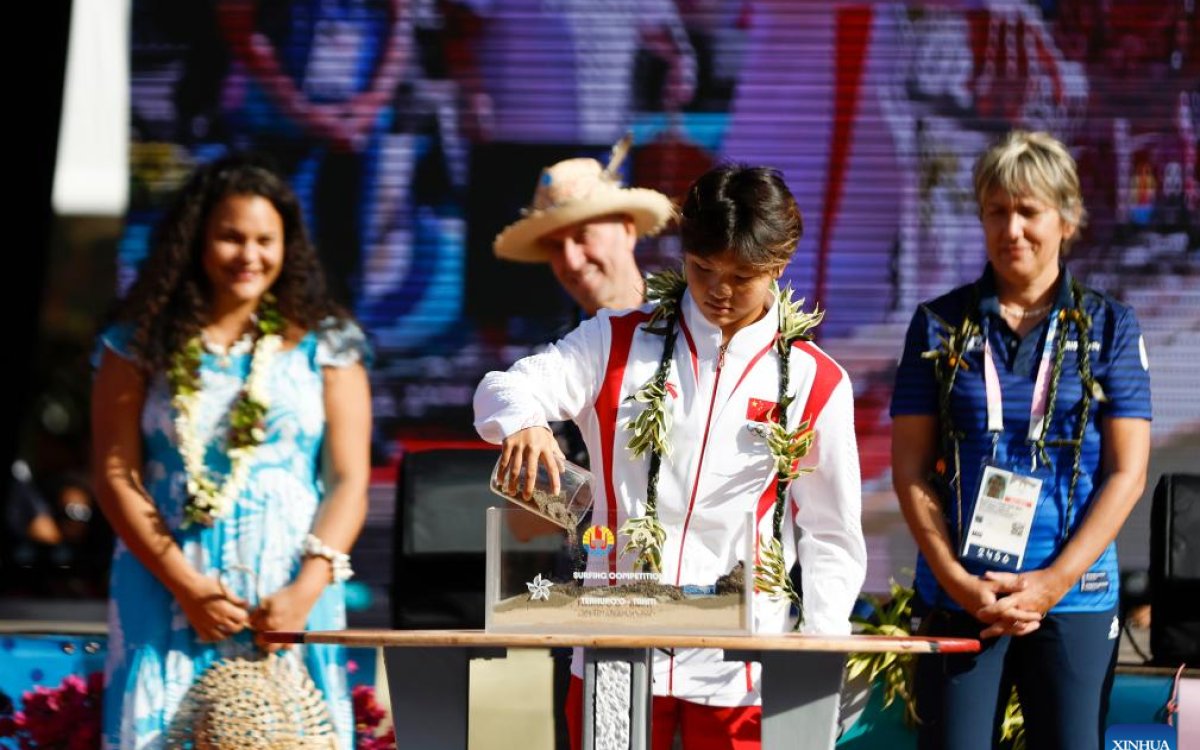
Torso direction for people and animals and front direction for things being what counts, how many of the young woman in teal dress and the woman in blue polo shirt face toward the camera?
2

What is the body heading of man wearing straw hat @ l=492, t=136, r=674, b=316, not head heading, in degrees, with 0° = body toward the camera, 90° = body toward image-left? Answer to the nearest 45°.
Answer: approximately 45°

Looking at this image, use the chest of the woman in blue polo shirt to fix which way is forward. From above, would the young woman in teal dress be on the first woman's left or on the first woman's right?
on the first woman's right

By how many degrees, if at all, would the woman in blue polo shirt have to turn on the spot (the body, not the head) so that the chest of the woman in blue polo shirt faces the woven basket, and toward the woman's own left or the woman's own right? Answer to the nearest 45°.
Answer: approximately 90° to the woman's own right

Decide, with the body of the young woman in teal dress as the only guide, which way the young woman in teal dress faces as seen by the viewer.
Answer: toward the camera

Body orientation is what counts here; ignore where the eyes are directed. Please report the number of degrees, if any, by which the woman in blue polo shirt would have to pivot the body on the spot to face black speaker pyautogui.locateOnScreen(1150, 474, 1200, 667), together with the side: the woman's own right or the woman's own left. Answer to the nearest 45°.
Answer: approximately 135° to the woman's own left

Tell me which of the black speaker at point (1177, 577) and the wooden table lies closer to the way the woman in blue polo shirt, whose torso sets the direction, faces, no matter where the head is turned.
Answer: the wooden table

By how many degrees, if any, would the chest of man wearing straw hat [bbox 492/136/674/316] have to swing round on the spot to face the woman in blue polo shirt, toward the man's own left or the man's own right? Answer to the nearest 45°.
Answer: approximately 90° to the man's own left

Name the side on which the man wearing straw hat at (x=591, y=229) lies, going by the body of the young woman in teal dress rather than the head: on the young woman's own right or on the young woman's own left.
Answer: on the young woman's own left

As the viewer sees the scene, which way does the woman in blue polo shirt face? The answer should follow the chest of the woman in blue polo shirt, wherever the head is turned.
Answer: toward the camera

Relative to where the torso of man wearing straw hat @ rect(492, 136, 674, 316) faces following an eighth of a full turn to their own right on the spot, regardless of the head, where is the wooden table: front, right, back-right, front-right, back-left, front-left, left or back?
left

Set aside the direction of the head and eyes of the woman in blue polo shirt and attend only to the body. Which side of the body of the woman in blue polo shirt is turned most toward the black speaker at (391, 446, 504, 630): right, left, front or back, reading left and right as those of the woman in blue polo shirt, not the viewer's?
right
